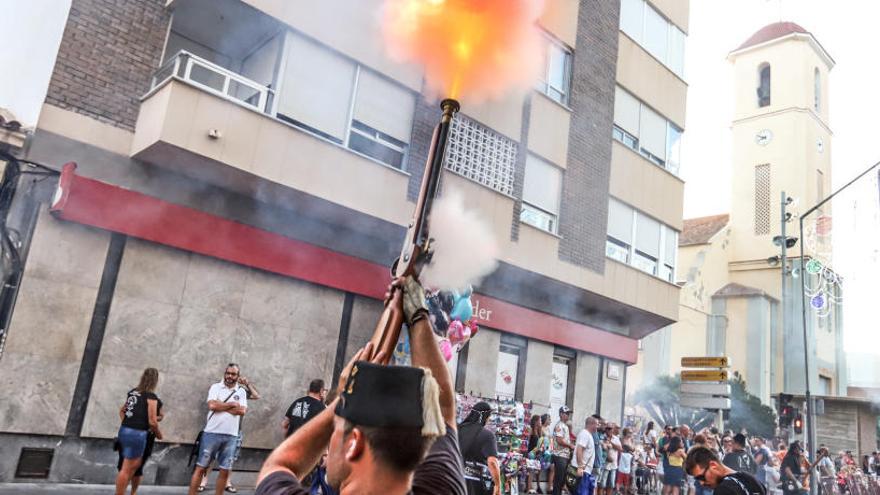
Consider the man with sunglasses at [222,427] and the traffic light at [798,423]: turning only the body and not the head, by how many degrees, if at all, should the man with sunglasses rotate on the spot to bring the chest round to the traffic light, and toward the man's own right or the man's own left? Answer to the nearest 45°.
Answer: approximately 90° to the man's own left

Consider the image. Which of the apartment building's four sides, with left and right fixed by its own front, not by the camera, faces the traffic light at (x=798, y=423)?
left

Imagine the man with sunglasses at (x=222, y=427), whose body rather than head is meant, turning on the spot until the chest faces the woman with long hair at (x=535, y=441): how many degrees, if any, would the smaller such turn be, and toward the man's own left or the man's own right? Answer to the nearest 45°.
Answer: approximately 135° to the man's own left

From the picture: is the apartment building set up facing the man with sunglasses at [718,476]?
yes

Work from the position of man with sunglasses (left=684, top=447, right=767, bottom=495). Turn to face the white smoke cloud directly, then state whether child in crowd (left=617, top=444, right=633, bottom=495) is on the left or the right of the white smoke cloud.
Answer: right

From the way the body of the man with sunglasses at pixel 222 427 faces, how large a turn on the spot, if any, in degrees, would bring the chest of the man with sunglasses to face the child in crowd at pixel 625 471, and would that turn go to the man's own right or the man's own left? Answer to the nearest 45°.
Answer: approximately 135° to the man's own left

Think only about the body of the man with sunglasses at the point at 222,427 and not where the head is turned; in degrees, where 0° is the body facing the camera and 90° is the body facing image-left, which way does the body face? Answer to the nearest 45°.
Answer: approximately 0°

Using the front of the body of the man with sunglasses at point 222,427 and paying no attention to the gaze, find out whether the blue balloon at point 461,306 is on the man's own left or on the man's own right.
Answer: on the man's own left
